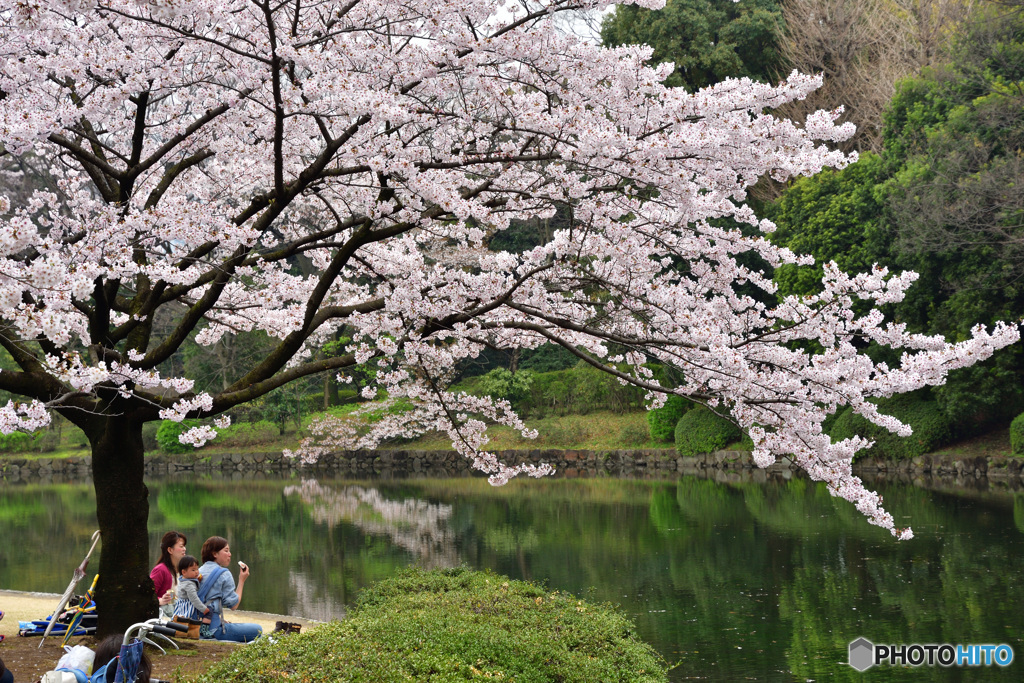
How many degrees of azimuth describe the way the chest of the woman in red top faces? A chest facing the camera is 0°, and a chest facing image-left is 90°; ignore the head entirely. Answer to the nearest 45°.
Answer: approximately 270°

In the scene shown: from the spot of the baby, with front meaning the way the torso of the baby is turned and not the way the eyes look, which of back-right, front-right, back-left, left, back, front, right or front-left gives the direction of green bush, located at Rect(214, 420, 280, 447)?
back-left

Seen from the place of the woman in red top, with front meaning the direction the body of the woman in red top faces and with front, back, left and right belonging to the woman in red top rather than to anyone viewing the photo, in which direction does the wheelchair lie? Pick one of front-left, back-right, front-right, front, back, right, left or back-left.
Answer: right

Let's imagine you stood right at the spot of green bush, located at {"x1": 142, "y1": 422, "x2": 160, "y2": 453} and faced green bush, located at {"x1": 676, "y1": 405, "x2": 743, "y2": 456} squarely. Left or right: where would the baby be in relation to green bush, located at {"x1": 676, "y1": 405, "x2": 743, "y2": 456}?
right

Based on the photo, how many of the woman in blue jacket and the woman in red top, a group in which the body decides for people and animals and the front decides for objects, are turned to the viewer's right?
2

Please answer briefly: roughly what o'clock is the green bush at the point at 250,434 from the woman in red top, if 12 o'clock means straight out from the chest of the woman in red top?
The green bush is roughly at 9 o'clock from the woman in red top.

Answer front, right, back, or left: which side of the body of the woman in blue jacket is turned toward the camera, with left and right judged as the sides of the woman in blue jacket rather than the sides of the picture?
right
